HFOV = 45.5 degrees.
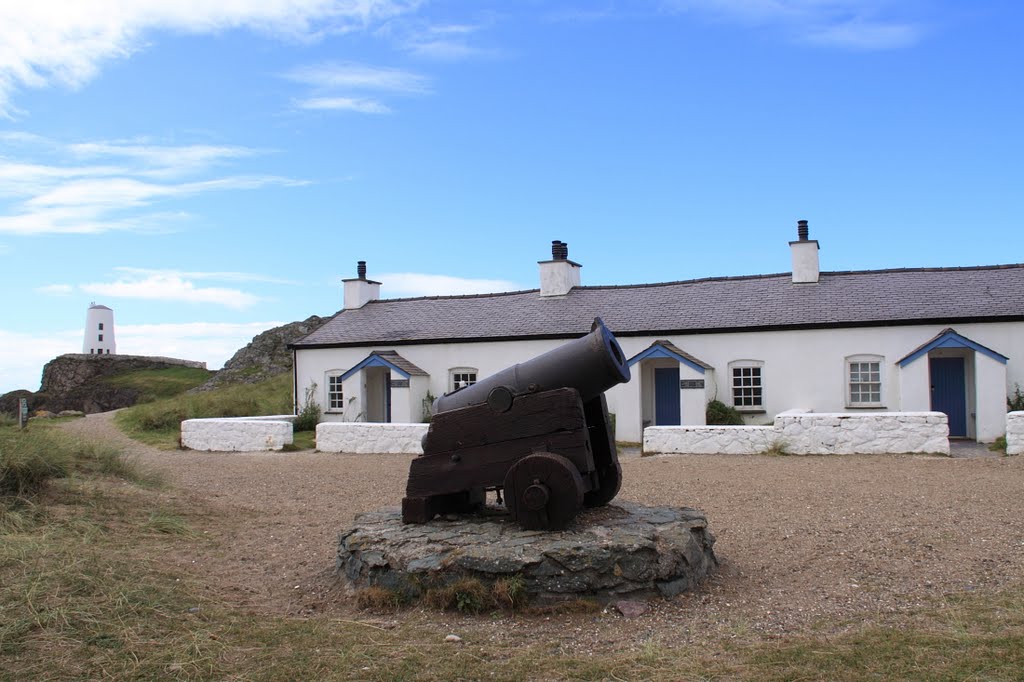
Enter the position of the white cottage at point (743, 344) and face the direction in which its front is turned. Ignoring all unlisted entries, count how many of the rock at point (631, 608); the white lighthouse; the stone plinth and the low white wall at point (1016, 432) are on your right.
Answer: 1

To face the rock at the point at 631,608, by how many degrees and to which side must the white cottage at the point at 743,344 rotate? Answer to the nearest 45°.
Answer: approximately 45° to its left

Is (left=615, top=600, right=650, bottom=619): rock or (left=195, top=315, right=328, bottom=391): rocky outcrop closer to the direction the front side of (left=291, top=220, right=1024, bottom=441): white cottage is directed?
the rock

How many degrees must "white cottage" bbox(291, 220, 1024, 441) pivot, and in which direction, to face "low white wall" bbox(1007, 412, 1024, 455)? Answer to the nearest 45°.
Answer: approximately 90° to its left

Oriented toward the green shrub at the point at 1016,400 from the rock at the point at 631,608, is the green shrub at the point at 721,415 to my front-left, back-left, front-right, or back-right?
front-left

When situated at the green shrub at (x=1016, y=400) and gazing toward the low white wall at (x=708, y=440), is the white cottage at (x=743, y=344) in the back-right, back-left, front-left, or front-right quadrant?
front-right

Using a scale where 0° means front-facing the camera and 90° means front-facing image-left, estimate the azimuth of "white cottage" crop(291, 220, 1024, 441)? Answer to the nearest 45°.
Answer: approximately 45°

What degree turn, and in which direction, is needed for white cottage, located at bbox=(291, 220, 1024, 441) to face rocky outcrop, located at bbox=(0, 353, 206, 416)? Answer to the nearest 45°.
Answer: approximately 90° to its right

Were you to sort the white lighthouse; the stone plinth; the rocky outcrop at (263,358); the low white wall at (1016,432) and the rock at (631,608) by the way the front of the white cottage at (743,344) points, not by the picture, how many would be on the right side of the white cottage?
2

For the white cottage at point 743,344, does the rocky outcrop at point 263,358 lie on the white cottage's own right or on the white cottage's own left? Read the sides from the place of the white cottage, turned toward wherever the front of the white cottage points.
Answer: on the white cottage's own right

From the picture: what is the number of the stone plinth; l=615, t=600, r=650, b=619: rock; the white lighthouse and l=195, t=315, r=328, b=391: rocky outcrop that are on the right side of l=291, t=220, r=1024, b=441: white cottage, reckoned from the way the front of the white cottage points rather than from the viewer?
2
